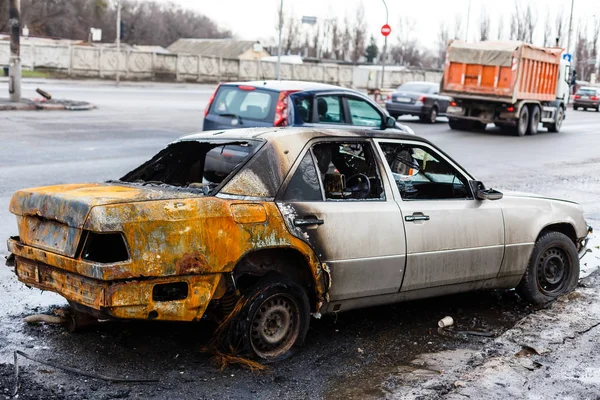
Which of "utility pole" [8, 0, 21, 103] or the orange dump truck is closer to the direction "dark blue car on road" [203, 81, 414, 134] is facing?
the orange dump truck

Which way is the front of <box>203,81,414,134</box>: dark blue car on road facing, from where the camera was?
facing away from the viewer and to the right of the viewer

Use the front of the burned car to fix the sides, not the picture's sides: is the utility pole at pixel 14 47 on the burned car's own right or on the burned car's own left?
on the burned car's own left

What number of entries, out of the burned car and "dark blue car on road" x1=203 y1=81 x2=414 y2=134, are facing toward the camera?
0

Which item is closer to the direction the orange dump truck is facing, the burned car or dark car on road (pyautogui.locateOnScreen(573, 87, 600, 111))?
the dark car on road

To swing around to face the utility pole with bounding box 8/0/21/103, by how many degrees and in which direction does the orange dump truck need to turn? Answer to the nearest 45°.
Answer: approximately 135° to its left

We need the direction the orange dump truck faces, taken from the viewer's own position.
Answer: facing away from the viewer and to the right of the viewer

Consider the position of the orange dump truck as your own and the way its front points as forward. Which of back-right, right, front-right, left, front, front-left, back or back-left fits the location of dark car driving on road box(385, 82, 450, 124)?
left

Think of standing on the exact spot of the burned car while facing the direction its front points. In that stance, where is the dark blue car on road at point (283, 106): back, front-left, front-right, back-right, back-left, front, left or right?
front-left

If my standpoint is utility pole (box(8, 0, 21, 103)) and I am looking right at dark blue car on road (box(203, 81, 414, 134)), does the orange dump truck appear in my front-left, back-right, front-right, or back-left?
front-left

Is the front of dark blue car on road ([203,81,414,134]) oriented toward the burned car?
no

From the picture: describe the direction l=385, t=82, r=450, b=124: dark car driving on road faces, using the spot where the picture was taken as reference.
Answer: facing away from the viewer and to the right of the viewer

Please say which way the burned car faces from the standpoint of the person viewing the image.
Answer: facing away from the viewer and to the right of the viewer

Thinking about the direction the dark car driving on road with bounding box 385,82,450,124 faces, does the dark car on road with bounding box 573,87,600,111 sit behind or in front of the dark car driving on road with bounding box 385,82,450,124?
in front

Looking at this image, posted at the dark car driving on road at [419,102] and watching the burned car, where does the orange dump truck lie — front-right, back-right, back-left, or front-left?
front-left

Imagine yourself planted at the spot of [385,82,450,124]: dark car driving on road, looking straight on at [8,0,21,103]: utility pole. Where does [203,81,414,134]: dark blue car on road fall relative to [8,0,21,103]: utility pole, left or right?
left

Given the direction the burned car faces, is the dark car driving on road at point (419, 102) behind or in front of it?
in front

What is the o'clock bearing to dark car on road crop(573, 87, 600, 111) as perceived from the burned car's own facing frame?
The dark car on road is roughly at 11 o'clock from the burned car.
